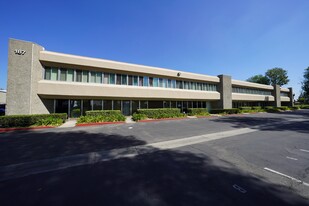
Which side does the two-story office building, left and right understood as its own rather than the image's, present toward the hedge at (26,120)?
right

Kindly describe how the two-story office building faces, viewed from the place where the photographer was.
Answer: facing the viewer and to the right of the viewer

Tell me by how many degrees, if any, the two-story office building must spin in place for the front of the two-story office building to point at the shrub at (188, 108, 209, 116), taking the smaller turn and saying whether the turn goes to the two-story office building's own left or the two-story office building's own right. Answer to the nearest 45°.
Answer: approximately 45° to the two-story office building's own left

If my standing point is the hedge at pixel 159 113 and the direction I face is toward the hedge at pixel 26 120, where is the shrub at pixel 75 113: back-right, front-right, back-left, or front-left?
front-right
